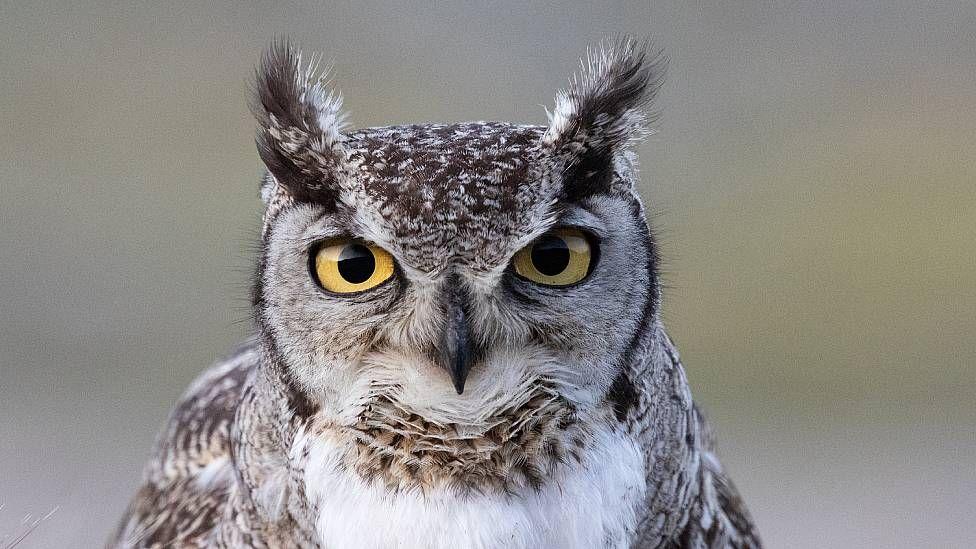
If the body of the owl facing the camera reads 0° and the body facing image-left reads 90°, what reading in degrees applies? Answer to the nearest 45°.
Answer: approximately 0°
